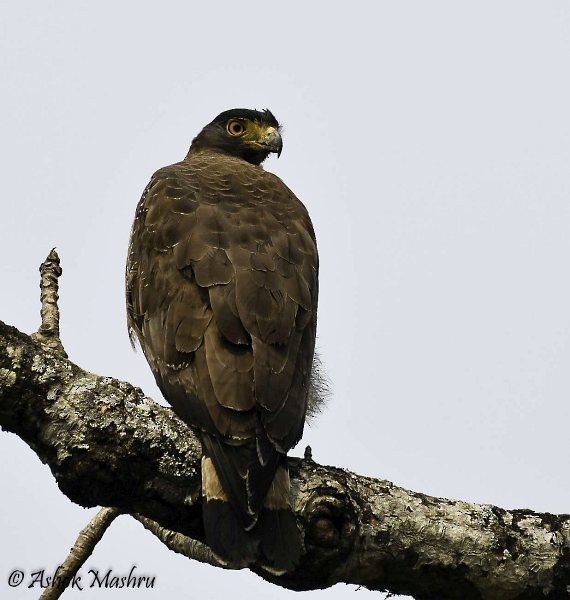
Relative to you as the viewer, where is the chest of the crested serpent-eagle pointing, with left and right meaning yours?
facing away from the viewer
